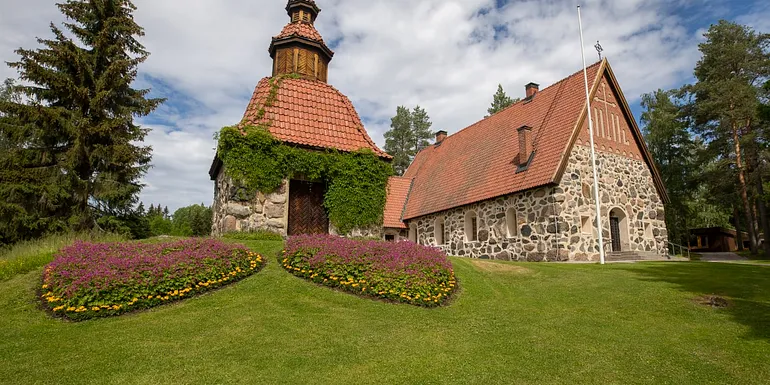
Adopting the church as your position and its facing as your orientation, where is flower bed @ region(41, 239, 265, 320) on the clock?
The flower bed is roughly at 3 o'clock from the church.

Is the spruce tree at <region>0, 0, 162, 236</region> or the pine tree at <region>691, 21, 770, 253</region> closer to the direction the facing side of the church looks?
the pine tree

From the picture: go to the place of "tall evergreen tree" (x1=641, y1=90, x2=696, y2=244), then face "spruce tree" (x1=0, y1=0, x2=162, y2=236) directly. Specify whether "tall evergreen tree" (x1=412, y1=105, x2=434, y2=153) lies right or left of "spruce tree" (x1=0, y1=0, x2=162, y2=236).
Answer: right

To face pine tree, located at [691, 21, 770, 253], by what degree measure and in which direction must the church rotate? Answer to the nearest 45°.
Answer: approximately 90° to its left

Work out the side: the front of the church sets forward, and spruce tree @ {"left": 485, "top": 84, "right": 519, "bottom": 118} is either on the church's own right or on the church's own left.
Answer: on the church's own left

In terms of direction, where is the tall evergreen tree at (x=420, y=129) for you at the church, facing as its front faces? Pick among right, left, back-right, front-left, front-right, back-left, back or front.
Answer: back-left

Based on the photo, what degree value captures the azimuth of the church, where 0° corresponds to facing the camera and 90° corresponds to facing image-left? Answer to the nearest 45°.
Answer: approximately 315°

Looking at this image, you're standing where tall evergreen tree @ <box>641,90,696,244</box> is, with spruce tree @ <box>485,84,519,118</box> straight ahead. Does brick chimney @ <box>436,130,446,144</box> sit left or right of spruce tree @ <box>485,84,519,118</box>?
left

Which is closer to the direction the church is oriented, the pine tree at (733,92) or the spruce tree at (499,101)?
the pine tree

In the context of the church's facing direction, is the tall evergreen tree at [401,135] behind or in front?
behind

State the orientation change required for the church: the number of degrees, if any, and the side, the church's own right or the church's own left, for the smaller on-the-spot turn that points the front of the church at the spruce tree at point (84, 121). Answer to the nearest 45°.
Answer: approximately 135° to the church's own right

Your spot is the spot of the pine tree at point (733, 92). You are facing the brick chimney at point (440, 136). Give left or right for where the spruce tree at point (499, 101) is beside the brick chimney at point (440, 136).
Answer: right
